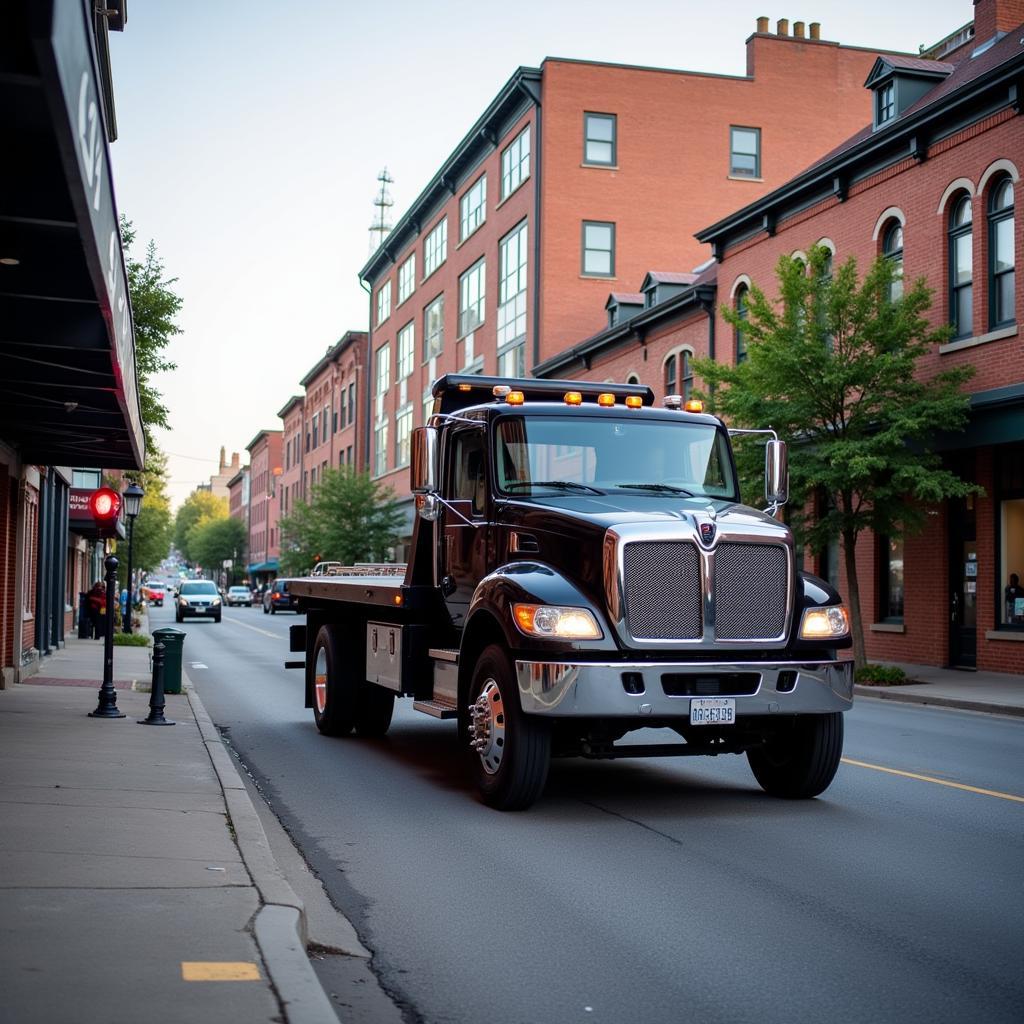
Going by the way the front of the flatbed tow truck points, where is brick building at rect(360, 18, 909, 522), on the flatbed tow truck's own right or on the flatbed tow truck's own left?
on the flatbed tow truck's own left

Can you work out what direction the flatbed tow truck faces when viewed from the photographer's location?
facing the viewer and to the right of the viewer

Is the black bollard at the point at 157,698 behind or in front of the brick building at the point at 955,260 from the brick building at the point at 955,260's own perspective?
in front

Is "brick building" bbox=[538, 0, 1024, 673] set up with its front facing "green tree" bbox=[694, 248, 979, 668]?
yes

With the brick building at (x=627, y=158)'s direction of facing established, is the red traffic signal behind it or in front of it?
in front

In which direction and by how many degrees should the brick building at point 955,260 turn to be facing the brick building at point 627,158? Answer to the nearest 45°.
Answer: approximately 135° to its right

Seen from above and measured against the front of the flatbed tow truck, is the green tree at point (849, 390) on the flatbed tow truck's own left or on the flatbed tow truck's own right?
on the flatbed tow truck's own left

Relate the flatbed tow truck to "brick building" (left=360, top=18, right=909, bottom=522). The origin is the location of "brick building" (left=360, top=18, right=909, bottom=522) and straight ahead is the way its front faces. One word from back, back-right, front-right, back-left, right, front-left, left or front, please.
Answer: front-left

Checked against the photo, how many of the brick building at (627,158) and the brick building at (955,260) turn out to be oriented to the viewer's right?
0

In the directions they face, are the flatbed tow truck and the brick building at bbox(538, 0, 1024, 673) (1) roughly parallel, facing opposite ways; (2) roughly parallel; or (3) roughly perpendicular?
roughly perpendicular

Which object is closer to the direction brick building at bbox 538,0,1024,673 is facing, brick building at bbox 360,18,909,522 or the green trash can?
the green trash can

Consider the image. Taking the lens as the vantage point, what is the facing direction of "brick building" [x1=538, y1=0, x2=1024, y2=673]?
facing the viewer and to the left of the viewer

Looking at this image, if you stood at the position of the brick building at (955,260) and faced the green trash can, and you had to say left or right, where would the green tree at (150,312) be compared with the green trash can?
right

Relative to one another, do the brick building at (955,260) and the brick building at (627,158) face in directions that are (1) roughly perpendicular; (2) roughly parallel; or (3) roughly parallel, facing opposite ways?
roughly parallel
